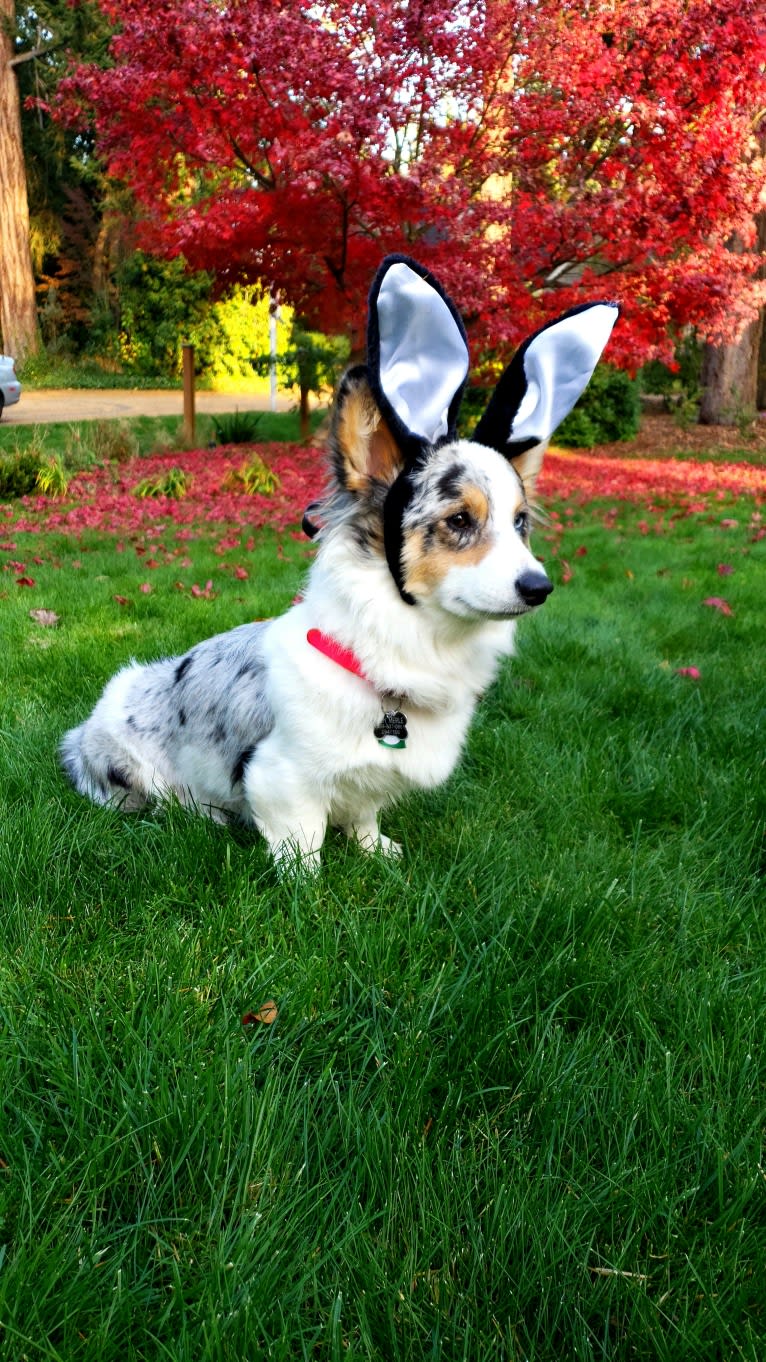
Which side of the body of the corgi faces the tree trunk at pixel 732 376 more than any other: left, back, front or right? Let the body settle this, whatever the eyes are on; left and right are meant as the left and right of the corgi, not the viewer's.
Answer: left

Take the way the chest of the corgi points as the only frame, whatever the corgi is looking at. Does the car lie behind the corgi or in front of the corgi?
behind

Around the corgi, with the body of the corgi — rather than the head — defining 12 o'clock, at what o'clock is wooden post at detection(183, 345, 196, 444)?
The wooden post is roughly at 7 o'clock from the corgi.

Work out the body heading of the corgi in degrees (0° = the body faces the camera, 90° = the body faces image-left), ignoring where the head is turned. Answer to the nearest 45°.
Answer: approximately 315°

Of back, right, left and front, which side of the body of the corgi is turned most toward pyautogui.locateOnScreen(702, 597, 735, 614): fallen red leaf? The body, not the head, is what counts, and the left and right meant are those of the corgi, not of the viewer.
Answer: left

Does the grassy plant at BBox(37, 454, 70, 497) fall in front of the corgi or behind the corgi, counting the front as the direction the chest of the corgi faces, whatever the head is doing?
behind

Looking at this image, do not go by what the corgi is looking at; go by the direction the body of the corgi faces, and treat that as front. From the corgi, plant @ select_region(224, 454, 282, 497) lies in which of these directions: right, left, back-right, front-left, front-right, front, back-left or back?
back-left

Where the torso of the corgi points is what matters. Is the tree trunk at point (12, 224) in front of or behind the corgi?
behind

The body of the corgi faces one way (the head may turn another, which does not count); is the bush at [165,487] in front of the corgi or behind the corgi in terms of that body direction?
behind
